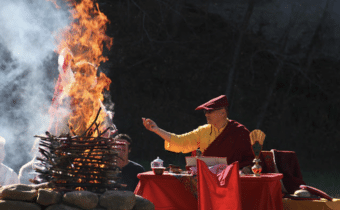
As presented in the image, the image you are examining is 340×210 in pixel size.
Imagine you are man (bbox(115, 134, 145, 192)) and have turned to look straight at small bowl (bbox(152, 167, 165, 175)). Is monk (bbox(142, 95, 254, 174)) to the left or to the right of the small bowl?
left

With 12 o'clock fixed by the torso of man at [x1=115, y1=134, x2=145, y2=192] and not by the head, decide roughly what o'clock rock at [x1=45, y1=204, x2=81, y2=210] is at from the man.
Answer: The rock is roughly at 11 o'clock from the man.

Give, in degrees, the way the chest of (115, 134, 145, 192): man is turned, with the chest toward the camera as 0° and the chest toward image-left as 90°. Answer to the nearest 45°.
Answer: approximately 45°

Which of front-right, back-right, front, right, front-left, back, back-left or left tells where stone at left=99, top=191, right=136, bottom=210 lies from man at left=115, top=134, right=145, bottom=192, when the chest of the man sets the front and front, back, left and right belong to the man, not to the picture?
front-left

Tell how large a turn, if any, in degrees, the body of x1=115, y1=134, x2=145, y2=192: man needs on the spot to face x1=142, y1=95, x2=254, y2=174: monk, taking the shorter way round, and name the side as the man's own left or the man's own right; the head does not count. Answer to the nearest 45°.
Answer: approximately 135° to the man's own left

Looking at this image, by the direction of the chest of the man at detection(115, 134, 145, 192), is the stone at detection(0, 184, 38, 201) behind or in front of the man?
in front

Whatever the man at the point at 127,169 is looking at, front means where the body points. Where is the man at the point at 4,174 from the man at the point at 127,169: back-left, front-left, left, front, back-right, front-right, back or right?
front-right

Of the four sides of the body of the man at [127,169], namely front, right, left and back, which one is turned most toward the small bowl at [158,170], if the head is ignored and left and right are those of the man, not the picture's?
left

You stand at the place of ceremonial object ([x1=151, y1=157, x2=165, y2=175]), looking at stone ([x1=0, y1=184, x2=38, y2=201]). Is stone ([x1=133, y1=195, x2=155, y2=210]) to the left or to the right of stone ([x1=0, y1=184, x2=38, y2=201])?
left

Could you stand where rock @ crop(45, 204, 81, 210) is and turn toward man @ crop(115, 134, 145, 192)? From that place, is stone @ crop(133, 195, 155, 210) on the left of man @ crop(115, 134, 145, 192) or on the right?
right

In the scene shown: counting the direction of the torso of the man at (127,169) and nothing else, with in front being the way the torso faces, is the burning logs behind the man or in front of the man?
in front
